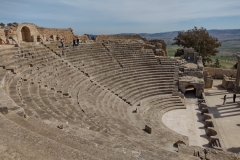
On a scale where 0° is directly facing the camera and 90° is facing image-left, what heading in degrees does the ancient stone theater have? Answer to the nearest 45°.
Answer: approximately 270°

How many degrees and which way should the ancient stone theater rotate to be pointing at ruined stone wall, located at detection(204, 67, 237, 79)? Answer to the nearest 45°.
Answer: approximately 45° to its left

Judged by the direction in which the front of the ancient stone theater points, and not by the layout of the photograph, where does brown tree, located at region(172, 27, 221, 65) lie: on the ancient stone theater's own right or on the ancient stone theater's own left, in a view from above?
on the ancient stone theater's own left
